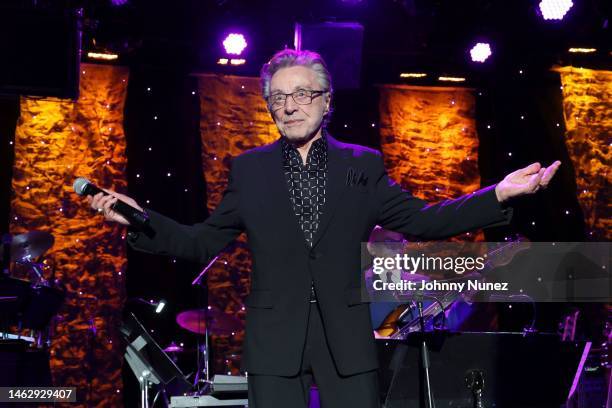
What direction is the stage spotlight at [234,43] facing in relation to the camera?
toward the camera

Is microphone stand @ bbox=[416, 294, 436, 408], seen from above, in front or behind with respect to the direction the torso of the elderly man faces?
behind

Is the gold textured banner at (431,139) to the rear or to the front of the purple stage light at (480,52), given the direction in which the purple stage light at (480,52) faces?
to the rear

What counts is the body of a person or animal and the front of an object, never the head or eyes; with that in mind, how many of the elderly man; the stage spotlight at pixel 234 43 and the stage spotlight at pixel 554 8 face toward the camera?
3

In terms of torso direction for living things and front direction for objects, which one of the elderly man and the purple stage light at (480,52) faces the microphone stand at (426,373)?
the purple stage light

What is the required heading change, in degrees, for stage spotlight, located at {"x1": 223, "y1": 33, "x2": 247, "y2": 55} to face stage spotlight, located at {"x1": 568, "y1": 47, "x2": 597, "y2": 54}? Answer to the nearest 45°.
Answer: approximately 90° to its left

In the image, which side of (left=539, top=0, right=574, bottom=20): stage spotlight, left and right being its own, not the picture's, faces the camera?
front

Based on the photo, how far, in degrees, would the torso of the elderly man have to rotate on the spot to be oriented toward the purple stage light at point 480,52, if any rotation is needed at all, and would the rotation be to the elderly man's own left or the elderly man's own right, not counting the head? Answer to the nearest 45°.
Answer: approximately 180°

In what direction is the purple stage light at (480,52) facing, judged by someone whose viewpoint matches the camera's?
facing the viewer

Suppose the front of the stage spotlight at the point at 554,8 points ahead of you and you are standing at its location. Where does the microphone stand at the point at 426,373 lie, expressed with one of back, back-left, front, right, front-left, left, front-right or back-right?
front

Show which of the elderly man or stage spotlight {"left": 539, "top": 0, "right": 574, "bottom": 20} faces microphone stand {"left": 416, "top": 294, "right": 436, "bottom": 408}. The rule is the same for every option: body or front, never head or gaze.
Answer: the stage spotlight

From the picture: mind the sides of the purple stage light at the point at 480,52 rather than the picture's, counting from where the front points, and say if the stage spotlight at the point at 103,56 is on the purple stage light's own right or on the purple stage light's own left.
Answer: on the purple stage light's own right
